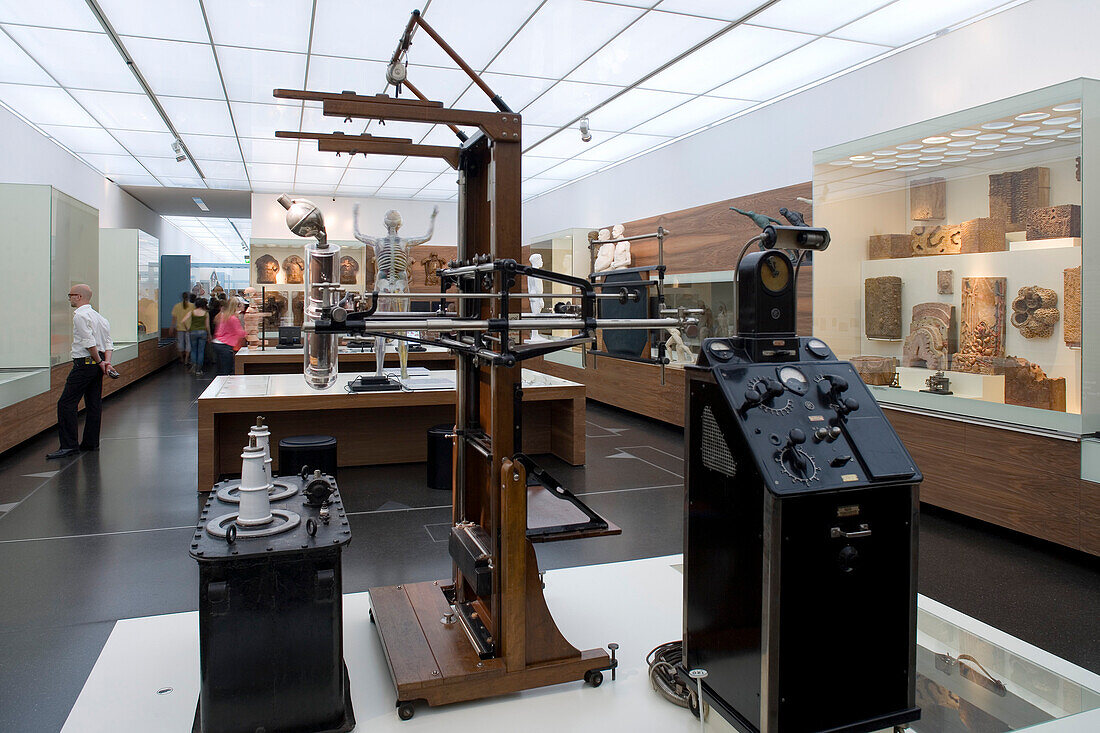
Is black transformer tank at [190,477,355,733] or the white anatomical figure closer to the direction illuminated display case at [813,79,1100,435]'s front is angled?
the black transformer tank

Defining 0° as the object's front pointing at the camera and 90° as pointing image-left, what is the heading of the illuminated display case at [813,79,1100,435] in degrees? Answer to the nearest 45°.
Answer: approximately 45°

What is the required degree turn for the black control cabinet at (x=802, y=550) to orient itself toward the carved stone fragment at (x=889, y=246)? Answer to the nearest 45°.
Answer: approximately 135° to its left

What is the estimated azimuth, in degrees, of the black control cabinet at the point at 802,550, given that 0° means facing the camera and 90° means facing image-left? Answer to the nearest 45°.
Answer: approximately 315°

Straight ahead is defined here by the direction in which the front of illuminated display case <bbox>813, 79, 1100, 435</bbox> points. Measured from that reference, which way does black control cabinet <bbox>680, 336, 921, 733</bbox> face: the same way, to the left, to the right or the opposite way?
to the left

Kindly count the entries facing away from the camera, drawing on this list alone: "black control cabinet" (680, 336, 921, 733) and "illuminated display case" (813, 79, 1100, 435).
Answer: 0

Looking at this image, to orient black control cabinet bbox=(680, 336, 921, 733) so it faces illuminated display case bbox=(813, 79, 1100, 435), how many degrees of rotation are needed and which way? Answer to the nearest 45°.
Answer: approximately 135° to its left

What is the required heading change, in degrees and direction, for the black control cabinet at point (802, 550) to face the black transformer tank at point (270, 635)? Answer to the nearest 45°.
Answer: approximately 135° to its right

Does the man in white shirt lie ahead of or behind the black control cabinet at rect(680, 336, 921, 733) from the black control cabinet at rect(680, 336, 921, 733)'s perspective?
behind

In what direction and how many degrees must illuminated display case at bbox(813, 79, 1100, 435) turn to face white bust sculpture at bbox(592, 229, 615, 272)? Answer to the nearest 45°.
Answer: approximately 90° to its right
